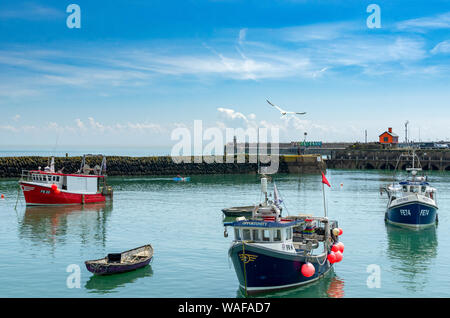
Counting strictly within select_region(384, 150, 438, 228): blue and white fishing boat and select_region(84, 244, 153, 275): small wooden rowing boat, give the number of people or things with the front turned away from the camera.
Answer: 0

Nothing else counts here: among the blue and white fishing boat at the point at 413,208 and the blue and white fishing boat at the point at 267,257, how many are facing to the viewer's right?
0

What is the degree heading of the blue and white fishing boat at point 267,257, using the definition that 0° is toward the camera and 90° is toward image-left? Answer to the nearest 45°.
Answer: approximately 45°

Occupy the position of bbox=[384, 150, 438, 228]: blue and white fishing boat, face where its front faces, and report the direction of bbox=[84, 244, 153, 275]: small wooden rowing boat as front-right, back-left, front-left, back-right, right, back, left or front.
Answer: front-right

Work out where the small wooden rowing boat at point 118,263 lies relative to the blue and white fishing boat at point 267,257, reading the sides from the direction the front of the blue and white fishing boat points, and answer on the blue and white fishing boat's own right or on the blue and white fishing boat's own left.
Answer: on the blue and white fishing boat's own right

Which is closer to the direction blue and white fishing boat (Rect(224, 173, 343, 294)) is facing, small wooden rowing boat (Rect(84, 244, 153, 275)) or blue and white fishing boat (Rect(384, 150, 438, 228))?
the small wooden rowing boat

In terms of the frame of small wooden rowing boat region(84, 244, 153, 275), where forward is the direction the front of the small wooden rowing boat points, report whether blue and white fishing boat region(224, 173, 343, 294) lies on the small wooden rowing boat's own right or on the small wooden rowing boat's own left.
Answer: on the small wooden rowing boat's own left

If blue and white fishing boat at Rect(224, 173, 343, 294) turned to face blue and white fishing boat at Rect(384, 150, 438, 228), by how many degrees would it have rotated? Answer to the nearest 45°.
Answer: approximately 180°
